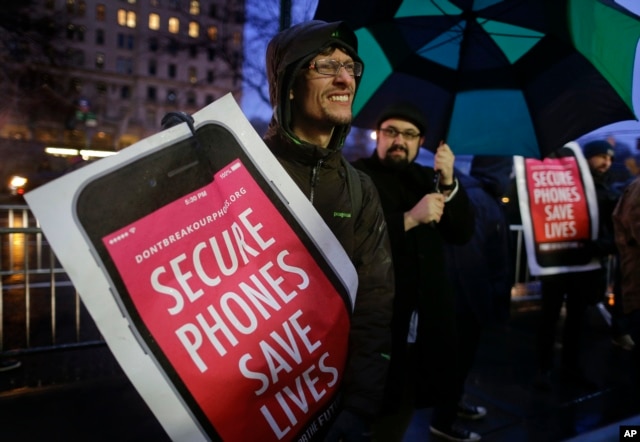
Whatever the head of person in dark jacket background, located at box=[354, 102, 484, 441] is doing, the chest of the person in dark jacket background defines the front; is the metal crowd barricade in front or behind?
behind

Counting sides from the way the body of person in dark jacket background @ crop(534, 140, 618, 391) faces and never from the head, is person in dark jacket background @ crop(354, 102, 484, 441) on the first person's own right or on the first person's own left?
on the first person's own right

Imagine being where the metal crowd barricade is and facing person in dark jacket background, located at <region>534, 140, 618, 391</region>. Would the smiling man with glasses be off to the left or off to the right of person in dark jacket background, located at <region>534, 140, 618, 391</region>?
right

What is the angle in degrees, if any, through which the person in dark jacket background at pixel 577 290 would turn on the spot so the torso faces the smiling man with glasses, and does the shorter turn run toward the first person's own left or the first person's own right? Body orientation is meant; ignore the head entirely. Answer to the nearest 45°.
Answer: approximately 45° to the first person's own right

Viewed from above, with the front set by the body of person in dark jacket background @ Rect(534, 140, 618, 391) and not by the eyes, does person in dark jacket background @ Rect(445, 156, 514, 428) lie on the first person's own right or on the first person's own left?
on the first person's own right

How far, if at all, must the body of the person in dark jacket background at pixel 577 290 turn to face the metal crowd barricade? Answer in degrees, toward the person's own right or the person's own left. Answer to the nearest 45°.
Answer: approximately 45° to the person's own right

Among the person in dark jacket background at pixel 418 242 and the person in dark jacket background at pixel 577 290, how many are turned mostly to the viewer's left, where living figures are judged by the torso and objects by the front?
0

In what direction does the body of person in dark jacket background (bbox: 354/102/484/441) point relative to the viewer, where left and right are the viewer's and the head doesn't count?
facing the viewer and to the right of the viewer
